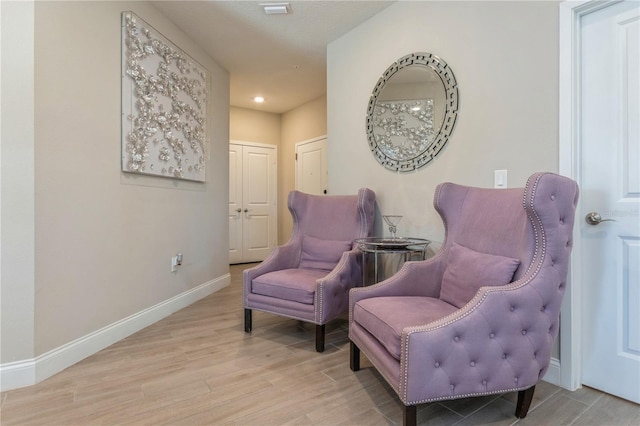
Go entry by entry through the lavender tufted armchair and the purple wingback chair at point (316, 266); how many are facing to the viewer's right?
0

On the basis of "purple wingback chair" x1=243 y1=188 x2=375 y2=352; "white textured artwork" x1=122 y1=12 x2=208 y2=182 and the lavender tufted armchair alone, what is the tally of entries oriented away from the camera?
0

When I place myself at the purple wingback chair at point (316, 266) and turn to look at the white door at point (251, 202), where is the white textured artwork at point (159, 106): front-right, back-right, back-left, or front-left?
front-left

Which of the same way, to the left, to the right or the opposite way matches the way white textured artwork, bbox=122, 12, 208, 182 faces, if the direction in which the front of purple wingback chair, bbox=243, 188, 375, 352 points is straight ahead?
to the left

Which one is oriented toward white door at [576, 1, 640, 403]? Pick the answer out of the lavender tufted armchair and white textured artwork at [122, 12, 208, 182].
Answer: the white textured artwork

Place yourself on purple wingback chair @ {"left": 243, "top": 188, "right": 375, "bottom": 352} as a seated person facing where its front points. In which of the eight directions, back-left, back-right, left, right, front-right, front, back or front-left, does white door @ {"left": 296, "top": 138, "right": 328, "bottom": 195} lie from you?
back-right

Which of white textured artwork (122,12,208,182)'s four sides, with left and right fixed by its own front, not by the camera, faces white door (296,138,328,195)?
left

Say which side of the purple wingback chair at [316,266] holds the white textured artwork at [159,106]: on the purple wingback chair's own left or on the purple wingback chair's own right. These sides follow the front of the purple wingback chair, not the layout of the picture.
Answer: on the purple wingback chair's own right

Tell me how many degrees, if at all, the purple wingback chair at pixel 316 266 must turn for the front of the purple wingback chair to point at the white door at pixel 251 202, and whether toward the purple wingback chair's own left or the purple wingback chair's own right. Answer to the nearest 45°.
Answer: approximately 135° to the purple wingback chair's own right

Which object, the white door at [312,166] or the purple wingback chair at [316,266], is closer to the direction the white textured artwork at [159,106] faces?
the purple wingback chair

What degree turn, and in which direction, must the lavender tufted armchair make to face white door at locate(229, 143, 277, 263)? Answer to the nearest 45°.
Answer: approximately 90° to its right

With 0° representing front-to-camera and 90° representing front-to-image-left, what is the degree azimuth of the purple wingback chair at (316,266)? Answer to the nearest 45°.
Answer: approximately 45°

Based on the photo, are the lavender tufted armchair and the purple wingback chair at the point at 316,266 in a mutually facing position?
no

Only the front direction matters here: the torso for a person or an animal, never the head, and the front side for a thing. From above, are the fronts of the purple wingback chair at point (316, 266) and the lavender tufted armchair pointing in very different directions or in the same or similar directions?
same or similar directions

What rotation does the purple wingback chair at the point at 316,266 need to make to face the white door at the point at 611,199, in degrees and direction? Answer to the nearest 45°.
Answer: approximately 90° to its left

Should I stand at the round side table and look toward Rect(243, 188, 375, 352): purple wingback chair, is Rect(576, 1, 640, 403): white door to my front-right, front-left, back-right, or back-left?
back-left

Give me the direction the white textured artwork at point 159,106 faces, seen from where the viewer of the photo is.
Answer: facing the viewer and to the right of the viewer

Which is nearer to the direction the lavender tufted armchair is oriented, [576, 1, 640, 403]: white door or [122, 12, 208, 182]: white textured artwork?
the white textured artwork
